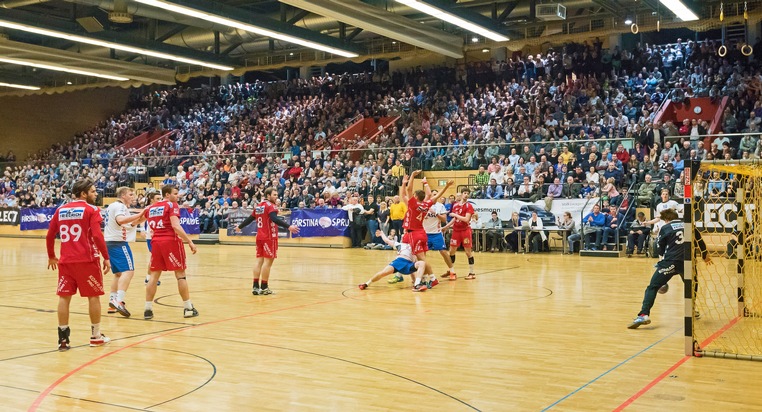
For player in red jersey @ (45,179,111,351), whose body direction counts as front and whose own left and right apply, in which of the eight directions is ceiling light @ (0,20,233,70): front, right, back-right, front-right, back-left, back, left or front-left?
front-left

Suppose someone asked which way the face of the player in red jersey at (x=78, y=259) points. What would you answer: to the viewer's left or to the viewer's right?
to the viewer's right

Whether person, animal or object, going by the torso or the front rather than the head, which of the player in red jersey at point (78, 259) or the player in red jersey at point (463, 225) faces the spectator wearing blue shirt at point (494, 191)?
the player in red jersey at point (78, 259)

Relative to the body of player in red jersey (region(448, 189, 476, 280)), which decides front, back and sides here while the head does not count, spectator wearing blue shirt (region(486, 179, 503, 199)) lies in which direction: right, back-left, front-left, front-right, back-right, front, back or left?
back-right

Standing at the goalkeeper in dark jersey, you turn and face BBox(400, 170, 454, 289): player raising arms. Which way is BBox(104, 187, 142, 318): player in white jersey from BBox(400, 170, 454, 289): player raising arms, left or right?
left

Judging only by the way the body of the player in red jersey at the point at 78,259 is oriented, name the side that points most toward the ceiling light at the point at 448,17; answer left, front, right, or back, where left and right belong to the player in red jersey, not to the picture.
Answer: front

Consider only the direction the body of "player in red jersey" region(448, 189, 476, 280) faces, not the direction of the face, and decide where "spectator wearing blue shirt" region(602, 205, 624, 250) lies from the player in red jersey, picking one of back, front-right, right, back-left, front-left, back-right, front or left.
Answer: back

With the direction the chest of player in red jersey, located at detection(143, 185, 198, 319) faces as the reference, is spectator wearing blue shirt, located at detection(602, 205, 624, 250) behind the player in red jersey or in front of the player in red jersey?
in front

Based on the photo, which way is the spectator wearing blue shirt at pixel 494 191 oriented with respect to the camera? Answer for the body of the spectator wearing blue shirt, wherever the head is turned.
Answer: toward the camera

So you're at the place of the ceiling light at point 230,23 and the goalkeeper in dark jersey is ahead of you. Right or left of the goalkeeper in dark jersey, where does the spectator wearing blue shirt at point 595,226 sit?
left
